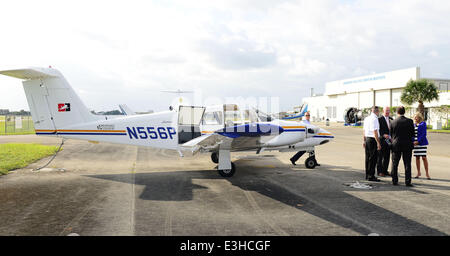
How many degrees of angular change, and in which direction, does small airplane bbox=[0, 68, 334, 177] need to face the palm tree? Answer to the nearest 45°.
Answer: approximately 45° to its left

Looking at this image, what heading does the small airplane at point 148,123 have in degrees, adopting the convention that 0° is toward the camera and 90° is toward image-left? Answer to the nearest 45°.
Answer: approximately 270°

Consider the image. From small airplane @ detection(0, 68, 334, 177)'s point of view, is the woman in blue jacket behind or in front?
in front

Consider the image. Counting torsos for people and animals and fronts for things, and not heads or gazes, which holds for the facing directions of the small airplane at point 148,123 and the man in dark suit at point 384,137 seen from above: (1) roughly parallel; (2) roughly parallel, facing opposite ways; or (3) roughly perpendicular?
roughly perpendicular

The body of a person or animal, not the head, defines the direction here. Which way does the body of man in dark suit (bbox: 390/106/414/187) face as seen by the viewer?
away from the camera

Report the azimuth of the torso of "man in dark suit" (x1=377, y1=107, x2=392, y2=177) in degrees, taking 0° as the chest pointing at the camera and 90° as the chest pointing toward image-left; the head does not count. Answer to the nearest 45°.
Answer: approximately 315°

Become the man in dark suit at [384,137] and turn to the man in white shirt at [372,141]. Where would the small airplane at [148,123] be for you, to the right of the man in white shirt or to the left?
right

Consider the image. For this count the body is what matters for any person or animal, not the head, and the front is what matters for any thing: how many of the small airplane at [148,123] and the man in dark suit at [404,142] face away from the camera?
1

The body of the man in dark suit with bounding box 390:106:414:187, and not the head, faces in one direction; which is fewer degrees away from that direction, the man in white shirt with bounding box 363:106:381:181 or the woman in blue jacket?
the woman in blue jacket

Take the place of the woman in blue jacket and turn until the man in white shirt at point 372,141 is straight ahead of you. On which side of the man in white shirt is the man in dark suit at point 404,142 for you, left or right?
left
